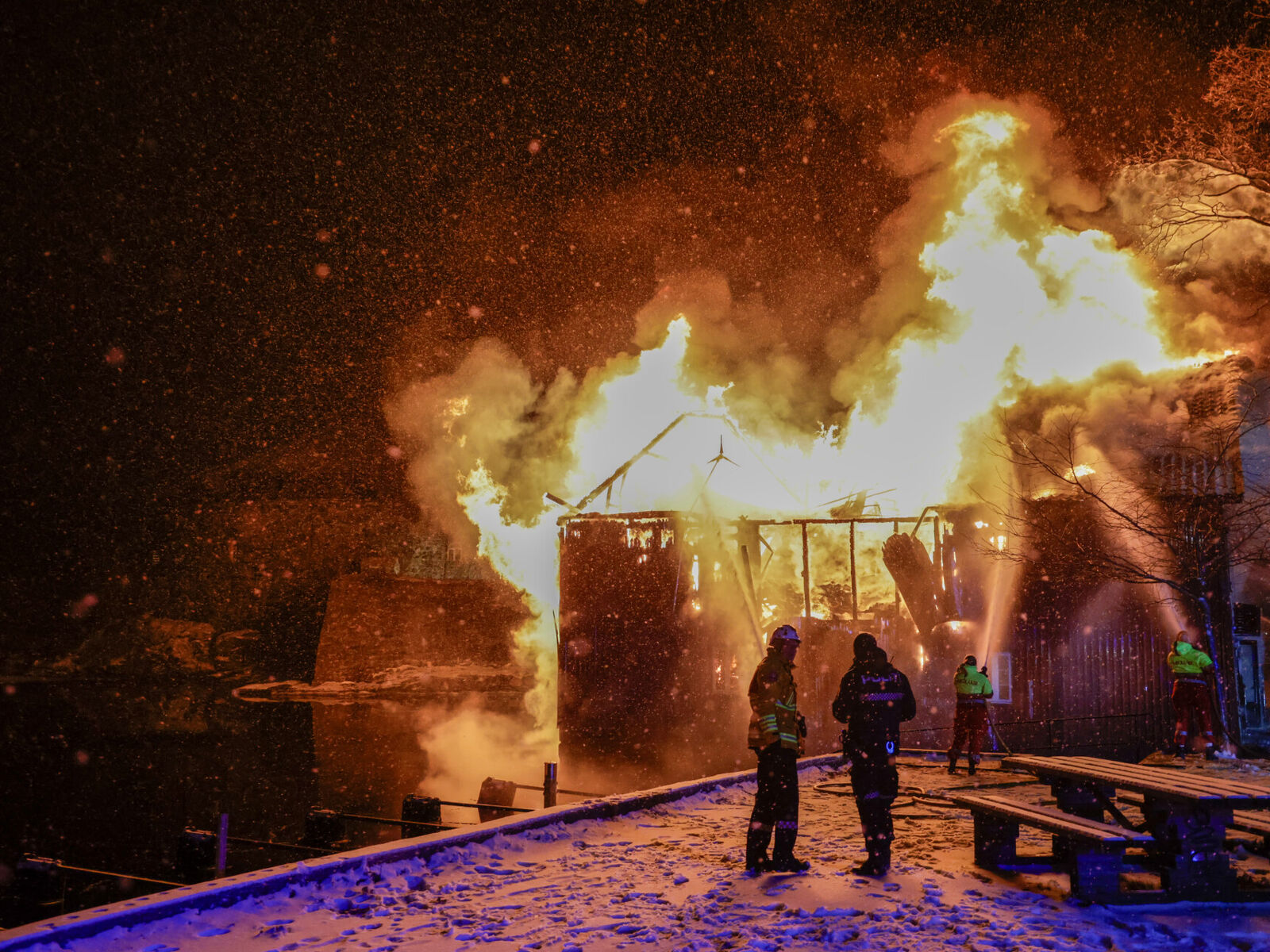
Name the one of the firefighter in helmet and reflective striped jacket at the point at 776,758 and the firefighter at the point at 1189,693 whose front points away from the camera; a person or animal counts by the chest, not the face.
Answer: the firefighter at the point at 1189,693

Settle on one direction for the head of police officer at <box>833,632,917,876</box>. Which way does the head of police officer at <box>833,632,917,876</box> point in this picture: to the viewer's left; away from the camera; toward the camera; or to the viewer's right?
away from the camera

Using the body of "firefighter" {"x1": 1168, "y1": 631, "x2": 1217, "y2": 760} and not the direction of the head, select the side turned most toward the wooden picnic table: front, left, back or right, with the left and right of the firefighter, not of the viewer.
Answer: back

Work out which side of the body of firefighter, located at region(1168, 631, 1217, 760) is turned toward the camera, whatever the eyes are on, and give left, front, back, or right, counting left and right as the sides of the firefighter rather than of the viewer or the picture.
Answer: back

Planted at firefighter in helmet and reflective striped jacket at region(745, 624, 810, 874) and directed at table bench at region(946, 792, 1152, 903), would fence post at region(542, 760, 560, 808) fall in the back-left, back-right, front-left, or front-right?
back-left

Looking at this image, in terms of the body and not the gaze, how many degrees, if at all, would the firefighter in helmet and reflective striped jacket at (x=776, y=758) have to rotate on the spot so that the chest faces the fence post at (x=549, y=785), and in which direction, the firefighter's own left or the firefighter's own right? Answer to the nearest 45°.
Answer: approximately 135° to the firefighter's own left

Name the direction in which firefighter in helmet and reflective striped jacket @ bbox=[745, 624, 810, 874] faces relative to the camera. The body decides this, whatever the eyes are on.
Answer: to the viewer's right

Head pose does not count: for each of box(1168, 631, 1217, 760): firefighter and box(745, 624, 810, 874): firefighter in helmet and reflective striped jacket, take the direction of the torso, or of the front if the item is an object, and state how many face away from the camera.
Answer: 1

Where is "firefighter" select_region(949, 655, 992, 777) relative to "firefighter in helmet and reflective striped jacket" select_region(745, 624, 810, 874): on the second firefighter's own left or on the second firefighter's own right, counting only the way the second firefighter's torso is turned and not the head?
on the second firefighter's own left

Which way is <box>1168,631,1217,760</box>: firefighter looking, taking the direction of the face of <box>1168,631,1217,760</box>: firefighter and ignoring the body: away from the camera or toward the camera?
away from the camera

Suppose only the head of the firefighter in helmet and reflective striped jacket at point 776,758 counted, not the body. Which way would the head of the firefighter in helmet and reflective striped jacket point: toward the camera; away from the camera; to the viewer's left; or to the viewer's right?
to the viewer's right
